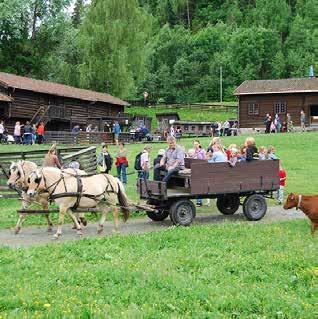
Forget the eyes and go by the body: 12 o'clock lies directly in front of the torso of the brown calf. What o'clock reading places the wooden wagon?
The wooden wagon is roughly at 1 o'clock from the brown calf.

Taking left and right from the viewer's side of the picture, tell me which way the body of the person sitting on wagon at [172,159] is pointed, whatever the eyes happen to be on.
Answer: facing the viewer and to the left of the viewer

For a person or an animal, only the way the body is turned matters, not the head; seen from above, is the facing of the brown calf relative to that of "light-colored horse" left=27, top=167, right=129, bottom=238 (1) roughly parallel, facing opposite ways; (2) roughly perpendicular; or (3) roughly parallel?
roughly parallel

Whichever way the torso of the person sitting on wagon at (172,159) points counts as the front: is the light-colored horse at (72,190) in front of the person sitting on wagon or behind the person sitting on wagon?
in front

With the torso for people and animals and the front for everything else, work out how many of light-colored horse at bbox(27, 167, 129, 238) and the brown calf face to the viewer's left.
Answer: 2

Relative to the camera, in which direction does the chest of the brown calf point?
to the viewer's left

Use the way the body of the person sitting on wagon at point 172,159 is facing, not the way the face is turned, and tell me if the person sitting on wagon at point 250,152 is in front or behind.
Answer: behind

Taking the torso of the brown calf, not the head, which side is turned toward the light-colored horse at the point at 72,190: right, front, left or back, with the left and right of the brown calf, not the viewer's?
front

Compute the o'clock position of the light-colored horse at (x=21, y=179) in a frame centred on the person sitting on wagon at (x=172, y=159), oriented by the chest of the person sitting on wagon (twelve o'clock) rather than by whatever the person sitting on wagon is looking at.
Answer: The light-colored horse is roughly at 1 o'clock from the person sitting on wagon.

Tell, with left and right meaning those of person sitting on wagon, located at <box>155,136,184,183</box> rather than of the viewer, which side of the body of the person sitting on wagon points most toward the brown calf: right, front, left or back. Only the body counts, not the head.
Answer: left

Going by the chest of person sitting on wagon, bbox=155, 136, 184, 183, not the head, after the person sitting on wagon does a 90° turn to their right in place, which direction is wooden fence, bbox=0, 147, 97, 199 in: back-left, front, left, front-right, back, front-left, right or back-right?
front

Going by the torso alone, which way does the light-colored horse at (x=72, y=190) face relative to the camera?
to the viewer's left
